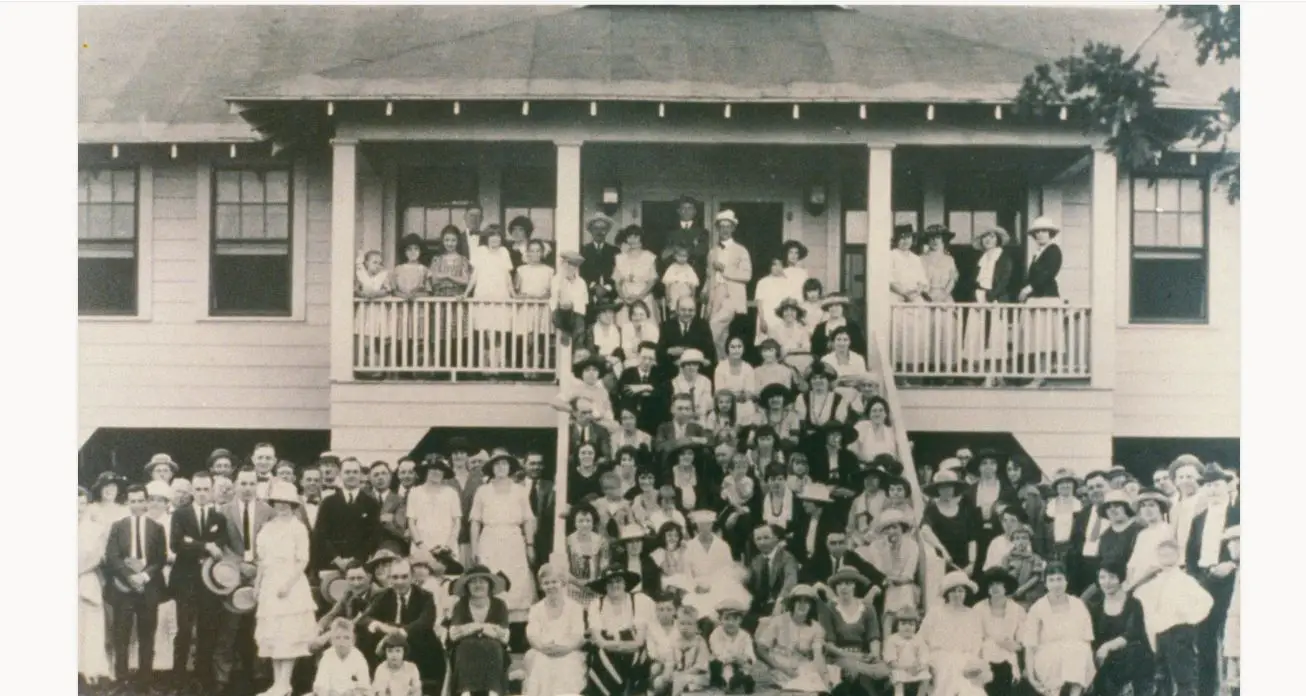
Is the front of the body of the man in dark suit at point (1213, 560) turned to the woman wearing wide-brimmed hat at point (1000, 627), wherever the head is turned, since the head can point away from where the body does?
no

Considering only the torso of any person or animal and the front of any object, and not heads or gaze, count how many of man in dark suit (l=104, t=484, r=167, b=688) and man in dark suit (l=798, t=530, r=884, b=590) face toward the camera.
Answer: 2

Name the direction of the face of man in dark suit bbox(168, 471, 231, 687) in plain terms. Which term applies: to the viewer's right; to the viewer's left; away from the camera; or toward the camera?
toward the camera

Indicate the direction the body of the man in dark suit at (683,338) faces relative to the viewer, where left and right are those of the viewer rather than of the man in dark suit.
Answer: facing the viewer

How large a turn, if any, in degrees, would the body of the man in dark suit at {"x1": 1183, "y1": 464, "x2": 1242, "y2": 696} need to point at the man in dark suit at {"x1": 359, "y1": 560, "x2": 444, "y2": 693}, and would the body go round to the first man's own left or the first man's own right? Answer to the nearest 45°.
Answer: approximately 45° to the first man's own right

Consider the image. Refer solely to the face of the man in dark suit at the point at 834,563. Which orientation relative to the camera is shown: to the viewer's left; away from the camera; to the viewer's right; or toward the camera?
toward the camera

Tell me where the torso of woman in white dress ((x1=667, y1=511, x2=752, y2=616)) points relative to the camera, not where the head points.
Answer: toward the camera

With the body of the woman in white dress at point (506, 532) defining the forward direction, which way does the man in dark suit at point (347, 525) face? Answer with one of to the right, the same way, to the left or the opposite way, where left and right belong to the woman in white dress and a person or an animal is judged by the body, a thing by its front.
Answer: the same way

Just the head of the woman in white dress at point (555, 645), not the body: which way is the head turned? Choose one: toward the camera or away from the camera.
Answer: toward the camera

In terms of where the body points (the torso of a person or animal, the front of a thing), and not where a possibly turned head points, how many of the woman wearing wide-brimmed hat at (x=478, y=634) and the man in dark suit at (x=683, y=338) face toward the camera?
2

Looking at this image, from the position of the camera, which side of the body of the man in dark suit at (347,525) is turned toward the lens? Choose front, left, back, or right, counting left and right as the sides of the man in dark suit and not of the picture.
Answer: front
